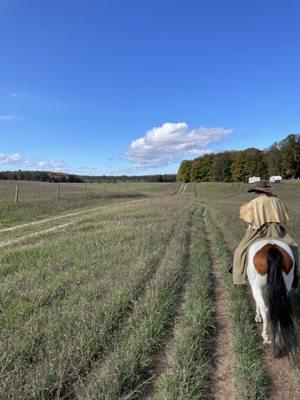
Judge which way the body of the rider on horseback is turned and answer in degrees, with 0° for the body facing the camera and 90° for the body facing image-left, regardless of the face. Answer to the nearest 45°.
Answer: approximately 180°

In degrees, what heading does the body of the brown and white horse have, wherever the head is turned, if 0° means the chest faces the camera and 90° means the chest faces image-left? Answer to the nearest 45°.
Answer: approximately 180°
